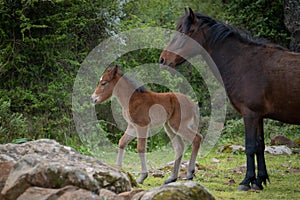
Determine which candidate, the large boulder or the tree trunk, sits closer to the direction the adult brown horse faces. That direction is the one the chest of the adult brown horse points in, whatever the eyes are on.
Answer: the large boulder

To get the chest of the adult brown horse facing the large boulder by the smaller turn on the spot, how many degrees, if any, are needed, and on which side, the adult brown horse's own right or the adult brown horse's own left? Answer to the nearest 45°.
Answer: approximately 45° to the adult brown horse's own left

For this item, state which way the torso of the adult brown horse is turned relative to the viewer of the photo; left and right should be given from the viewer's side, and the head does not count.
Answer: facing to the left of the viewer

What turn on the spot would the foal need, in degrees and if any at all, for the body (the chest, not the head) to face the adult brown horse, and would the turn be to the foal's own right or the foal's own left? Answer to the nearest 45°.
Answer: approximately 135° to the foal's own left

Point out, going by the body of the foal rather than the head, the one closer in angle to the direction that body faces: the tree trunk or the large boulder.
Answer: the large boulder

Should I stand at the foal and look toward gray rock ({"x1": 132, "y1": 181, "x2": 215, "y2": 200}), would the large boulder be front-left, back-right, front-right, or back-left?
front-right

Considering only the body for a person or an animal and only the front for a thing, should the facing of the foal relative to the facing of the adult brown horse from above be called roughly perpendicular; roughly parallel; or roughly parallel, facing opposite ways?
roughly parallel

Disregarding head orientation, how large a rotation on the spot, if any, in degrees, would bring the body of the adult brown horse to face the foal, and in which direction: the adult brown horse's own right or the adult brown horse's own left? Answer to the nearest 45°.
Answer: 0° — it already faces it

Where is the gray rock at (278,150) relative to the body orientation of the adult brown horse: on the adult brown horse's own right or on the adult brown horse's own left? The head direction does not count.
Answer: on the adult brown horse's own right

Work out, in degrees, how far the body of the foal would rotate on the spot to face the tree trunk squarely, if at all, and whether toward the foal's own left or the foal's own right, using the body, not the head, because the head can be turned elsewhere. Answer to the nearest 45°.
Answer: approximately 135° to the foal's own right

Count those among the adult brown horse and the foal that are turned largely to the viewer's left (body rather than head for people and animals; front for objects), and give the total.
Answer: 2

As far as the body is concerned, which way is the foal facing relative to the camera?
to the viewer's left

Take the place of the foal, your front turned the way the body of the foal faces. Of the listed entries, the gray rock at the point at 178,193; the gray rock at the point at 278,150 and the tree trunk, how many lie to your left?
1

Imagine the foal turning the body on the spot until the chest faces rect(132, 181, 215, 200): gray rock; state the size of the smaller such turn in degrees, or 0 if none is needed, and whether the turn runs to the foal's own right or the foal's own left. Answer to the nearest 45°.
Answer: approximately 90° to the foal's own left

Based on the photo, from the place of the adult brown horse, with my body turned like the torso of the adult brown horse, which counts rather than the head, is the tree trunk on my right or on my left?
on my right

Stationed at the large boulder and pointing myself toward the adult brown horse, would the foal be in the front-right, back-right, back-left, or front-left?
front-left
